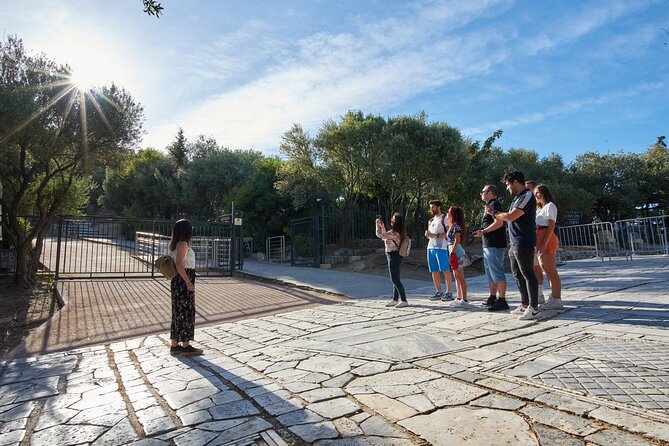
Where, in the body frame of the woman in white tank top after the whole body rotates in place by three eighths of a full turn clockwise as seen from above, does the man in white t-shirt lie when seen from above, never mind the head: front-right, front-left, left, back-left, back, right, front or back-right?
back-left

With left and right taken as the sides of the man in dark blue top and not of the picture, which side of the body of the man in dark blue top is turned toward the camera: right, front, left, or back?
left

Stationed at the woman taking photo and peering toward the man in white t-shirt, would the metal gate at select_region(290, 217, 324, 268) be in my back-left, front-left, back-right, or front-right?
back-left

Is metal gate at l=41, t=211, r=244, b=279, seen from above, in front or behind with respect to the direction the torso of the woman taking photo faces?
in front

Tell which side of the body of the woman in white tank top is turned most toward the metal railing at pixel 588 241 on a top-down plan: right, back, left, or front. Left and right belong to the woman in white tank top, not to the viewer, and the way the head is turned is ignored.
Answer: front

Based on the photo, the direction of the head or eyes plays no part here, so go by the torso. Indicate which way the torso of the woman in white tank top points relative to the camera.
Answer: to the viewer's right

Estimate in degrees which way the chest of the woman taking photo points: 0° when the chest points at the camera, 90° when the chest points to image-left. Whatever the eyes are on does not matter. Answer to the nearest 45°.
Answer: approximately 90°

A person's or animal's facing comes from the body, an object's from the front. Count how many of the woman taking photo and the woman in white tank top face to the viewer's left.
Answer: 1

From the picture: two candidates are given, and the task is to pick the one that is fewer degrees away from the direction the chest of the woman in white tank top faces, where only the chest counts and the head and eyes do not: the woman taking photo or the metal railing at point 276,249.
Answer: the woman taking photo

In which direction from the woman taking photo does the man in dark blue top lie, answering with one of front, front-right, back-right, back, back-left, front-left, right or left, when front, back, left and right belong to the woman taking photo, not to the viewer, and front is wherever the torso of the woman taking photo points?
back-left

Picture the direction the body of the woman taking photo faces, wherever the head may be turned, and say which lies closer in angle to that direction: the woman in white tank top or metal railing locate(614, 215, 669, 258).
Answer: the woman in white tank top

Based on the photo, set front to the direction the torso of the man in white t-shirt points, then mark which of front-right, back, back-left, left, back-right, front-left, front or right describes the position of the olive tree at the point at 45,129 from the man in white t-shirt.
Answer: front-right
